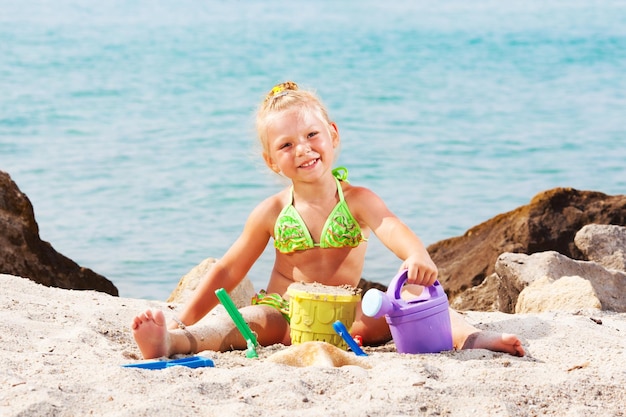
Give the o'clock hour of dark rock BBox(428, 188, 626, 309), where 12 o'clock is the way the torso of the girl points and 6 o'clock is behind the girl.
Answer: The dark rock is roughly at 7 o'clock from the girl.

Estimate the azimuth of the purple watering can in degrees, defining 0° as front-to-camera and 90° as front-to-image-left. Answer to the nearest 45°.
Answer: approximately 45°

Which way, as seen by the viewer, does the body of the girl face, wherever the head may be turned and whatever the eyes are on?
toward the camera

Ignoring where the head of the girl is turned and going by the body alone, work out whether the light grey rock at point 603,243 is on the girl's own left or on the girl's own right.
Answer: on the girl's own left

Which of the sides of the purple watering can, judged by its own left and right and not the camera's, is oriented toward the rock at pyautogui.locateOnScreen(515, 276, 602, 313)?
back
